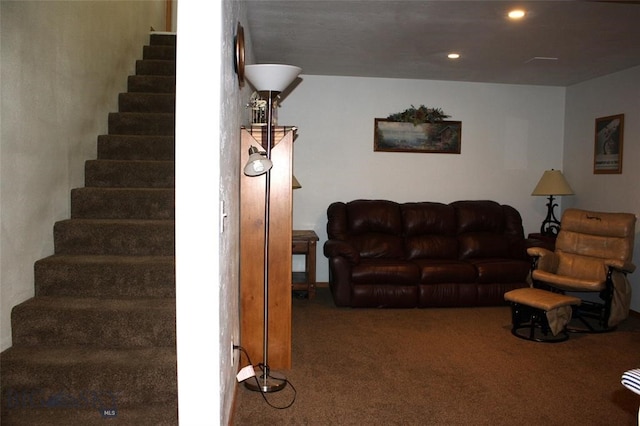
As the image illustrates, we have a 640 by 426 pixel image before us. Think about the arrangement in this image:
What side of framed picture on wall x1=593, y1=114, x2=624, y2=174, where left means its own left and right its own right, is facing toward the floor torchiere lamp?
front

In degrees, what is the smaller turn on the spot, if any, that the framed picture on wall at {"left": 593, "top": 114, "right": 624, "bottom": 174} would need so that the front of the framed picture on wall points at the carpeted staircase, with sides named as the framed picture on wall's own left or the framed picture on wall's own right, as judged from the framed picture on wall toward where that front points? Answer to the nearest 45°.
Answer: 0° — it already faces it

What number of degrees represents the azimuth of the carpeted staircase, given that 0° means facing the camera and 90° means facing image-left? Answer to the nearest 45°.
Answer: approximately 0°

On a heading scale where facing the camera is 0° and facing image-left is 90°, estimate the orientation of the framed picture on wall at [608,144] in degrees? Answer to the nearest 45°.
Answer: approximately 45°

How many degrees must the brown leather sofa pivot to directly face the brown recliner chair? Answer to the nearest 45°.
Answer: approximately 90° to its left

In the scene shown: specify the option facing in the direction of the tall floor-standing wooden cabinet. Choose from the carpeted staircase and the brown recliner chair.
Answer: the brown recliner chair

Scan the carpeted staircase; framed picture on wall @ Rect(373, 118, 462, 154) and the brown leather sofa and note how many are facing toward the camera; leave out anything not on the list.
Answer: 3

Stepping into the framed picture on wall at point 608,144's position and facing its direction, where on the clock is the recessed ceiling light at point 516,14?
The recessed ceiling light is roughly at 11 o'clock from the framed picture on wall.

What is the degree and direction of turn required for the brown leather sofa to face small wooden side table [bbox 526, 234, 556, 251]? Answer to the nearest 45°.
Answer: approximately 90° to its left

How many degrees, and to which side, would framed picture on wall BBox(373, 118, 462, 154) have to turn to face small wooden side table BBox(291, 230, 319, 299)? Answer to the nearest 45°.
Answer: approximately 45° to its right

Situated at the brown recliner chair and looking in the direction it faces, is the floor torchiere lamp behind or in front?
in front
